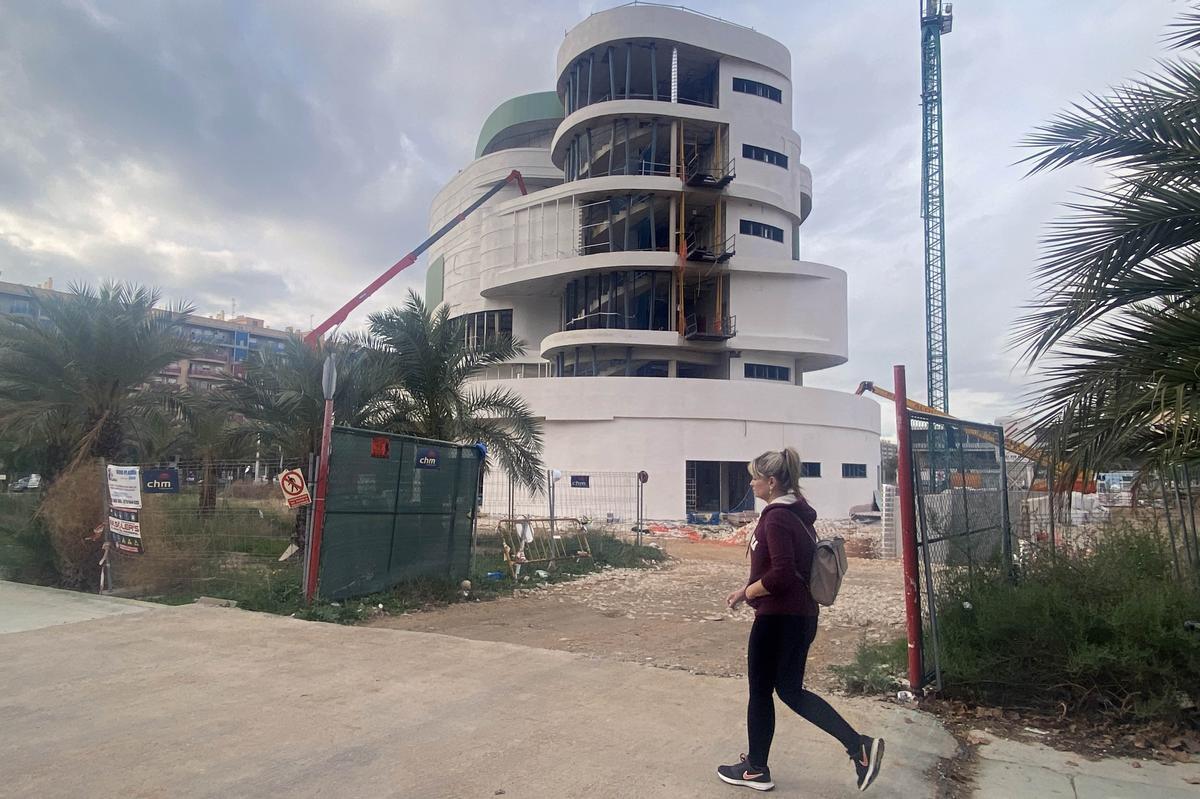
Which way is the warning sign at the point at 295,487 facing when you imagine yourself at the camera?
facing the viewer

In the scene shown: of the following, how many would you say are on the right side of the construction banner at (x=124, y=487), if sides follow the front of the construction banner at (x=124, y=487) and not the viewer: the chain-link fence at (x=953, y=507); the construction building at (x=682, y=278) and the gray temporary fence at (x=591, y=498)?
0

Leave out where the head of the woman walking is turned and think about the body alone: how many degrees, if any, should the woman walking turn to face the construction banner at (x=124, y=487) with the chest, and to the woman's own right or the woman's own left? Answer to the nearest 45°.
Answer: approximately 45° to the woman's own right

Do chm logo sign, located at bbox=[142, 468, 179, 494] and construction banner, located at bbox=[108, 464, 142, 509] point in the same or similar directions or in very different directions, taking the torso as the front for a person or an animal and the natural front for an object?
same or similar directions

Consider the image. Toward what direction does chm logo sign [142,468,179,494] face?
toward the camera

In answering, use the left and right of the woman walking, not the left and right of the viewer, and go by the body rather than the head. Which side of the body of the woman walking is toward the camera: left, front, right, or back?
left

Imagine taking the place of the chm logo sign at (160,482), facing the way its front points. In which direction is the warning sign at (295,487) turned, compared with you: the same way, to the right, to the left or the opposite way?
the same way

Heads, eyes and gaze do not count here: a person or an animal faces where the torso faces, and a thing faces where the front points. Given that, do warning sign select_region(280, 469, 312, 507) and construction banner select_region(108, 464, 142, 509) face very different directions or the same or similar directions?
same or similar directions

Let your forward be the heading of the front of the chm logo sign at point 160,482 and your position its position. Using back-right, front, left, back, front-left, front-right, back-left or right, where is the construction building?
back-left

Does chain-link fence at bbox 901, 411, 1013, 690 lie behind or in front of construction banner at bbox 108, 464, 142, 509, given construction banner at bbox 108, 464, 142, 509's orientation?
in front

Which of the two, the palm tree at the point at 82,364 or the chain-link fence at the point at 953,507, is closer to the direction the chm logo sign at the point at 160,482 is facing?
the chain-link fence

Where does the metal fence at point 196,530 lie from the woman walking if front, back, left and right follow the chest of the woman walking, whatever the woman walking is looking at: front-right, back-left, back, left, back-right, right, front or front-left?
front-right
